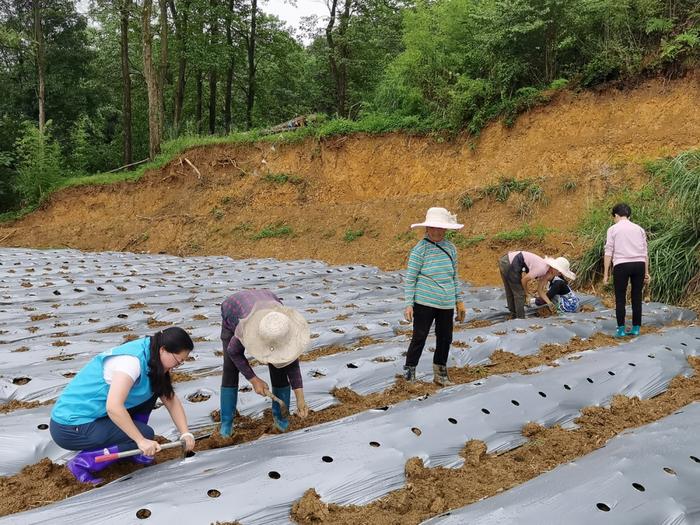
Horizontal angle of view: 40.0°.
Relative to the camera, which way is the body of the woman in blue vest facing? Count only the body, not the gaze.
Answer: to the viewer's right

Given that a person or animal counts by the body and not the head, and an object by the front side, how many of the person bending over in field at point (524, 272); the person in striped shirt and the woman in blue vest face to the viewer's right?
2

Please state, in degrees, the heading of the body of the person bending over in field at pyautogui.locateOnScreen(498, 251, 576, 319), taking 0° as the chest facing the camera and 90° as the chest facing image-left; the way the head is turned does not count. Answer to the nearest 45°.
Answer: approximately 270°
